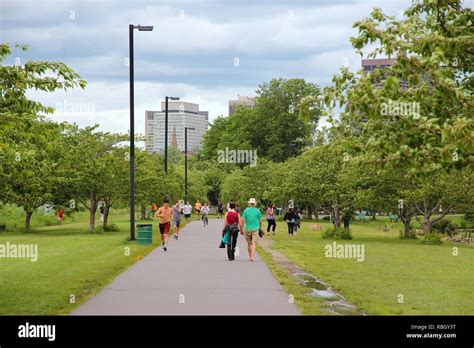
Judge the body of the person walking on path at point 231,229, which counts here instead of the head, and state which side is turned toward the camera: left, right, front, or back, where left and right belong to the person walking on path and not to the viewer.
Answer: back

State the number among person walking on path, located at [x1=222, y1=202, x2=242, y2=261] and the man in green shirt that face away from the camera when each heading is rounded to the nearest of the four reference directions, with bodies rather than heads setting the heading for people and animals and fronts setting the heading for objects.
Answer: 2

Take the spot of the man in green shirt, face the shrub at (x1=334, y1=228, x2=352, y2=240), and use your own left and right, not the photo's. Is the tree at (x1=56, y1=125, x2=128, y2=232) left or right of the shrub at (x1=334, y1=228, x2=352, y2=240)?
left

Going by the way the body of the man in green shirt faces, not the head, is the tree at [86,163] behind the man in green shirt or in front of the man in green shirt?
in front

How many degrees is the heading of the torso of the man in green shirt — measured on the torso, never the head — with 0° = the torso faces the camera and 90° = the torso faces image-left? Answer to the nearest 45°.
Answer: approximately 180°

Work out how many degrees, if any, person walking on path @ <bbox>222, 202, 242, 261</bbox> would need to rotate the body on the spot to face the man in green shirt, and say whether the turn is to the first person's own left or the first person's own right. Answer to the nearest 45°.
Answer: approximately 135° to the first person's own right

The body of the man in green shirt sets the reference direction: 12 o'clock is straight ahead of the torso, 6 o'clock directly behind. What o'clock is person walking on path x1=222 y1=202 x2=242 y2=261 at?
The person walking on path is roughly at 10 o'clock from the man in green shirt.

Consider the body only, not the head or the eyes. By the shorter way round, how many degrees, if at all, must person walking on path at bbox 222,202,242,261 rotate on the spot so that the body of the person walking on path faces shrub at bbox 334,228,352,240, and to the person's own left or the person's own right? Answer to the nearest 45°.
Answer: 0° — they already face it
